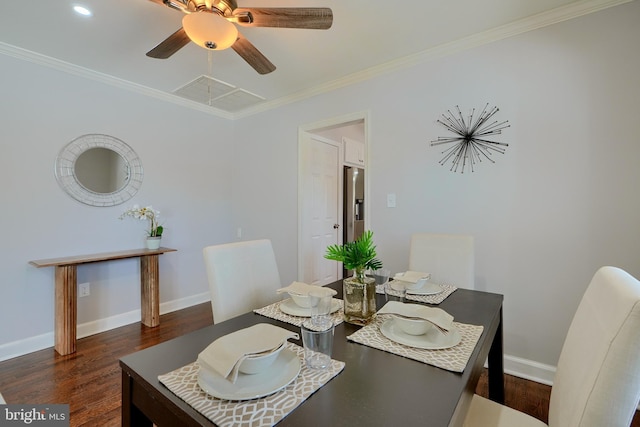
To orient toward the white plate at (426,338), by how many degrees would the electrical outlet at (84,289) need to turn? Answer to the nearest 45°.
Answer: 0° — it already faces it

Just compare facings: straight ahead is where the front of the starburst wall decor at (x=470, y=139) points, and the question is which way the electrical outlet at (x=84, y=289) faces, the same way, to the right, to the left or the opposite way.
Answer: to the left

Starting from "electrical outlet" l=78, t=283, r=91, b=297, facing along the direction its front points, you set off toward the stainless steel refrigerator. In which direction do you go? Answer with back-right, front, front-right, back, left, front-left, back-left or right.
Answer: left

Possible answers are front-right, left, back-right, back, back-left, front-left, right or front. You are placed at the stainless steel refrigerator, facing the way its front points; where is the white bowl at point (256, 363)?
front-right

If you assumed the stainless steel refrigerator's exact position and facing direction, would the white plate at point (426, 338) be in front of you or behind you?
in front

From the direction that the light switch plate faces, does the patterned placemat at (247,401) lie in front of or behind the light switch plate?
in front

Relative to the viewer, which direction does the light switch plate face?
toward the camera

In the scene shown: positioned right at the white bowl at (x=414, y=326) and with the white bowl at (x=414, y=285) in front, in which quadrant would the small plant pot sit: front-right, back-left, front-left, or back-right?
front-left

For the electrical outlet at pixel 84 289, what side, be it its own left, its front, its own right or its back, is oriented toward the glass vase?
front

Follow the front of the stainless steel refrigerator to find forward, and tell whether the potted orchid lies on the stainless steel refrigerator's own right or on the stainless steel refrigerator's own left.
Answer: on the stainless steel refrigerator's own right

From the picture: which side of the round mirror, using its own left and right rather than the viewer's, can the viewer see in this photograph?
front

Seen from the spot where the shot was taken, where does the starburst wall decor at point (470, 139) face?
facing the viewer

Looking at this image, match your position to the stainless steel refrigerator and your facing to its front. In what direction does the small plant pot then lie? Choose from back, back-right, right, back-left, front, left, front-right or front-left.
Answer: right

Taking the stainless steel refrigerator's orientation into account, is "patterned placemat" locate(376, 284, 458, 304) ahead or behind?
ahead

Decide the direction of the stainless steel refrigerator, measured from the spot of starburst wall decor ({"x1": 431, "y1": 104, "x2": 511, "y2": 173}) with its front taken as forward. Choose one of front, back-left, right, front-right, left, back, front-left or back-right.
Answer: back-right
